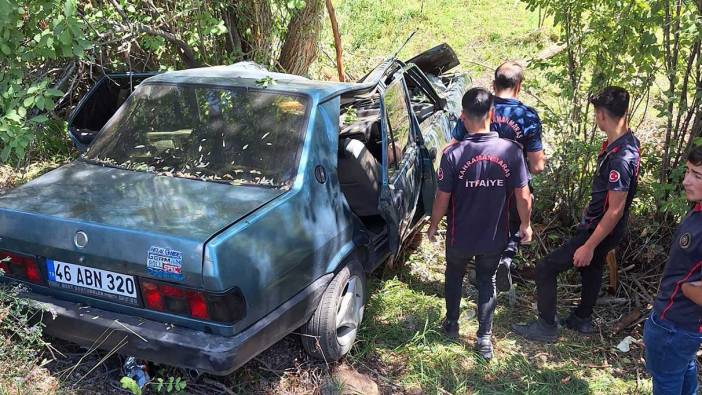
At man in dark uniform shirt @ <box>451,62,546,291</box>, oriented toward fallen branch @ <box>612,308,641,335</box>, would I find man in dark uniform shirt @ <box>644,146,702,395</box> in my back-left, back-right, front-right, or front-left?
front-right

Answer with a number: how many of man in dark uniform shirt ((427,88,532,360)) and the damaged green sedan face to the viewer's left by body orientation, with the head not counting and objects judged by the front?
0

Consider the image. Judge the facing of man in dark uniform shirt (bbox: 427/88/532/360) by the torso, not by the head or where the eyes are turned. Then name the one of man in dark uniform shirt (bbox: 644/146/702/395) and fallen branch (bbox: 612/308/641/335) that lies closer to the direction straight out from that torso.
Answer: the fallen branch

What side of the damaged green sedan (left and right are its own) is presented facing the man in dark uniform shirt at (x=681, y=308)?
right

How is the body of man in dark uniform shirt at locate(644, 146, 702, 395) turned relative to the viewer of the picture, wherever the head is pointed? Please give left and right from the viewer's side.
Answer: facing the viewer and to the left of the viewer

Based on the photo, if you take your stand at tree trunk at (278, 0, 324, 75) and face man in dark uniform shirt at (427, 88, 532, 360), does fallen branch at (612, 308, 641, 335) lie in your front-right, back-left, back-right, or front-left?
front-left

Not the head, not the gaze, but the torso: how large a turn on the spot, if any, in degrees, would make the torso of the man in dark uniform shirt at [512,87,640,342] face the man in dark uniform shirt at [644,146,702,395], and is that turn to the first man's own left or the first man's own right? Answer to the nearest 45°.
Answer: approximately 90° to the first man's own left

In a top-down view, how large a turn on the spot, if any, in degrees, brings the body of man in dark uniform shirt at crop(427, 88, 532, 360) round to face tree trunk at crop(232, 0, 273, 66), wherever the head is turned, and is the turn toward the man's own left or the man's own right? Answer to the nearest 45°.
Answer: approximately 45° to the man's own left

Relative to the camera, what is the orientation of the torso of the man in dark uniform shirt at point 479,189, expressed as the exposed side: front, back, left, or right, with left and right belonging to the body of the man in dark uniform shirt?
back

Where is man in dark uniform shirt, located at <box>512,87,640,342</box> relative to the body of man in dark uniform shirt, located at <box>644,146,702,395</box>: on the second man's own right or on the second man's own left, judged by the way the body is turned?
on the second man's own right

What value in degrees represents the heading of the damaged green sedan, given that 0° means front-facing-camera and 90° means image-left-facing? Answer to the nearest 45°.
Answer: approximately 225°

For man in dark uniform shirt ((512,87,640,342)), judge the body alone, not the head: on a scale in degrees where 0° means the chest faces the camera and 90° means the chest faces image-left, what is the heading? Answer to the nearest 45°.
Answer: approximately 90°
